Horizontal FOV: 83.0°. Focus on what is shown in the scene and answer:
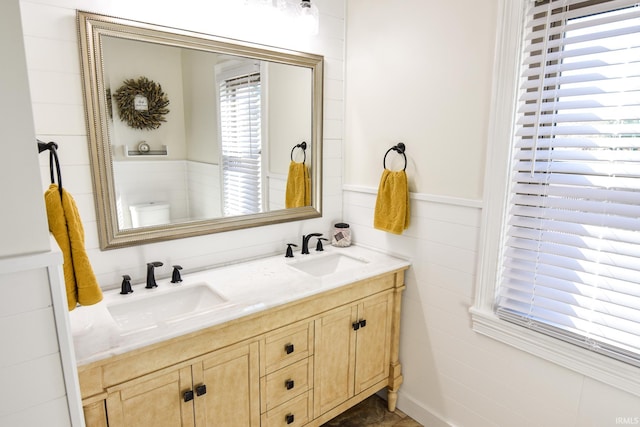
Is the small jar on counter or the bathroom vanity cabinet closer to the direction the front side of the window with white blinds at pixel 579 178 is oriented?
the bathroom vanity cabinet

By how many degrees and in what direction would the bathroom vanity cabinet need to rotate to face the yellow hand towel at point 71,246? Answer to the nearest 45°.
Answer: approximately 135° to its right

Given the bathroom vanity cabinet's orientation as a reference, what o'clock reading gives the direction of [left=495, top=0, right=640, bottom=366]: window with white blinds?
The window with white blinds is roughly at 11 o'clock from the bathroom vanity cabinet.

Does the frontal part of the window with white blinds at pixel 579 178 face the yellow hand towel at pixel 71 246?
yes

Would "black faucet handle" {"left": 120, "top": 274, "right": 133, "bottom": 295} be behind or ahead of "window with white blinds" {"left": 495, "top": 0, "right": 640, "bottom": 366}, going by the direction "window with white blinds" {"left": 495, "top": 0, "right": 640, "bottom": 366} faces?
ahead

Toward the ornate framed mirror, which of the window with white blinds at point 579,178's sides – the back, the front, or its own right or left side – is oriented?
front

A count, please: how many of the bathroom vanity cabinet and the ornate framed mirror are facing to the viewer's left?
0

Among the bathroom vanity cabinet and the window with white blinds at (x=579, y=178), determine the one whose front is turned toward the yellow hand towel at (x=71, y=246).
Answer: the window with white blinds

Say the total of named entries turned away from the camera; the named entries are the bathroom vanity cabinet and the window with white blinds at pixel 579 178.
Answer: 0

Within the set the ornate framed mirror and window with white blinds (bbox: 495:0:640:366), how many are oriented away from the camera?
0
